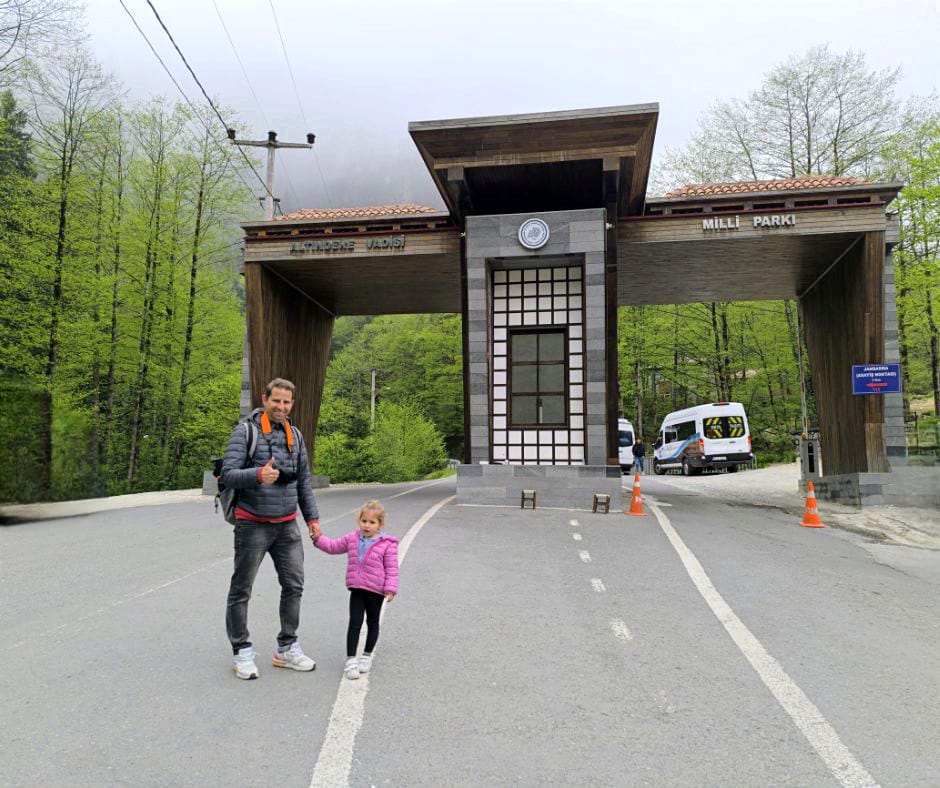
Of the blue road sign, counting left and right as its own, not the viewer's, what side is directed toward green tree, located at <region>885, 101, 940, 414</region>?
back

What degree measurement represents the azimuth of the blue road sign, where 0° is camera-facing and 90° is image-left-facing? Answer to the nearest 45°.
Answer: approximately 0°

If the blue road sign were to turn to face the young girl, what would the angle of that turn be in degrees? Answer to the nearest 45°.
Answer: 0° — it already faces them

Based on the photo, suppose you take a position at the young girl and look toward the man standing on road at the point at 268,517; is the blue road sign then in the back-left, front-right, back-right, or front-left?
back-right

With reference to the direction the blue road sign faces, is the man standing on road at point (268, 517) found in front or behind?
in front

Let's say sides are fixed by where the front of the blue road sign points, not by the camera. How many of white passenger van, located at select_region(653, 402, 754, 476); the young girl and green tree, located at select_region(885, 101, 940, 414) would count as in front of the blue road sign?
1

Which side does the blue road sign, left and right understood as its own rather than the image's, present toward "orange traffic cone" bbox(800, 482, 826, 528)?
front
